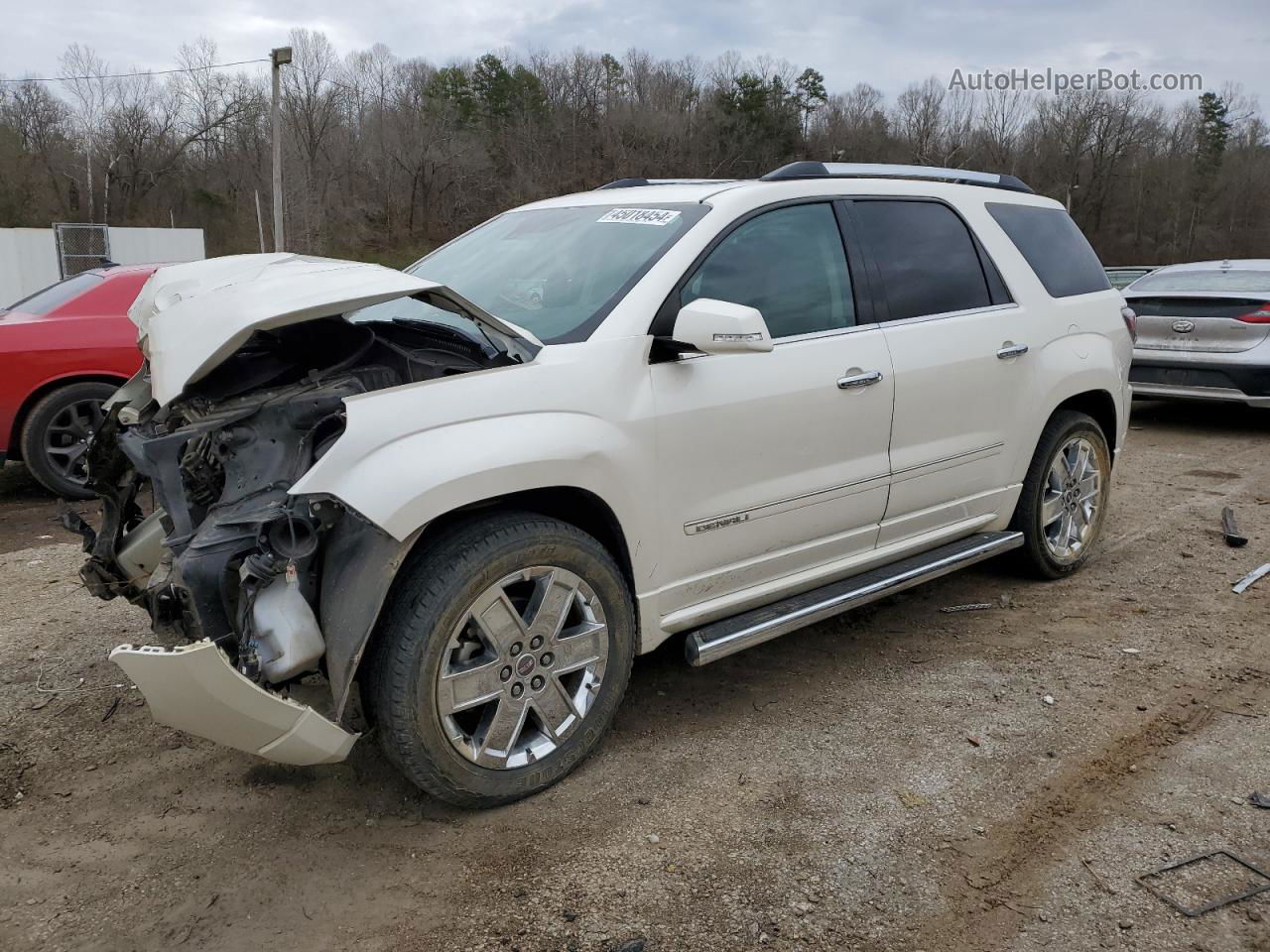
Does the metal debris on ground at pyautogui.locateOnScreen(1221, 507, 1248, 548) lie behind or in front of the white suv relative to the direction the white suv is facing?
behind

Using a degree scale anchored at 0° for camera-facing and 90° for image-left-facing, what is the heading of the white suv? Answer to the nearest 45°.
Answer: approximately 45°

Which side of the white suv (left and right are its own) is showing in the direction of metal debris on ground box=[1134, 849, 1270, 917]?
left

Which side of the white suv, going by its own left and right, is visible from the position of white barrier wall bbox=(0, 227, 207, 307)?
right

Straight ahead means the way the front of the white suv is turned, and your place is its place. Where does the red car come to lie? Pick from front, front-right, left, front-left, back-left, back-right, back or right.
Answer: right

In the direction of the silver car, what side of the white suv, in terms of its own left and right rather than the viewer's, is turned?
back
